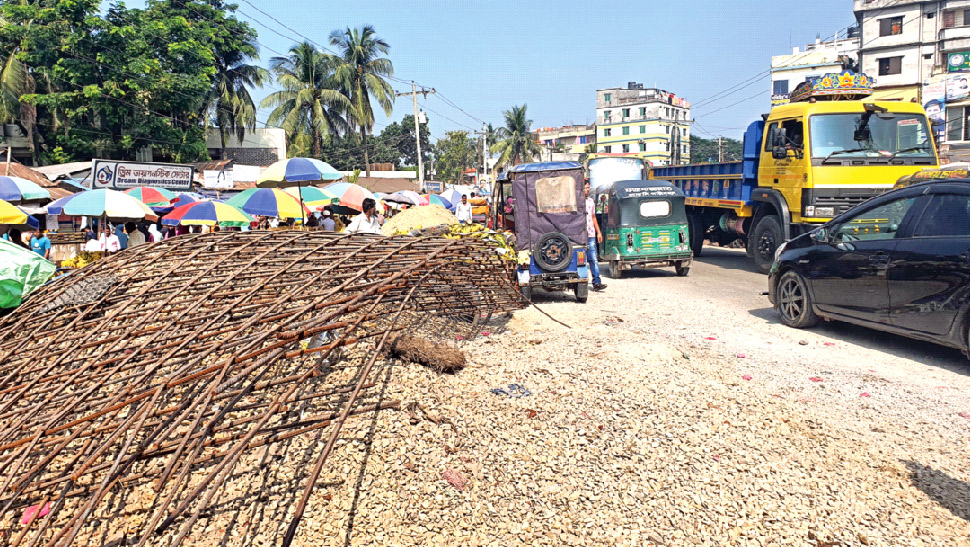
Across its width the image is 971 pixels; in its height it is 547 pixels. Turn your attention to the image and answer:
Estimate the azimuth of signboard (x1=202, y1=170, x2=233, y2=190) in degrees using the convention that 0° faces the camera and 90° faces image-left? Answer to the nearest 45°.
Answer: approximately 0°

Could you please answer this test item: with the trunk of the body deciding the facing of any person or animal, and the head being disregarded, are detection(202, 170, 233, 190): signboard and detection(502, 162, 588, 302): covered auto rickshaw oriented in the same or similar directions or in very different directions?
very different directions

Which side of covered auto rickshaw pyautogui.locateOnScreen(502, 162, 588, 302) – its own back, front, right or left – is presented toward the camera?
back

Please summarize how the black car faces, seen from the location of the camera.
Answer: facing away from the viewer and to the left of the viewer

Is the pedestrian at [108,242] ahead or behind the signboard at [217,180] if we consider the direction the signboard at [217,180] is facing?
ahead
